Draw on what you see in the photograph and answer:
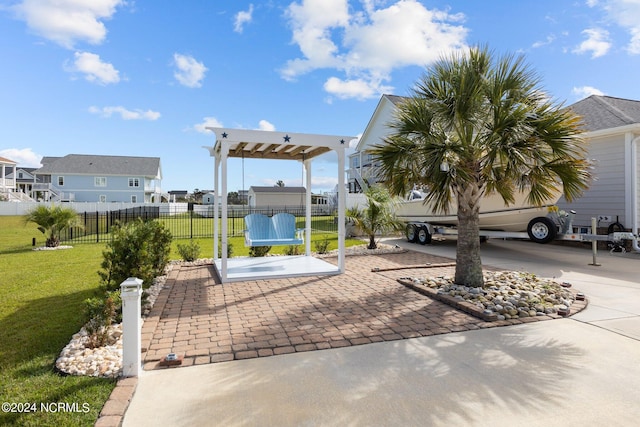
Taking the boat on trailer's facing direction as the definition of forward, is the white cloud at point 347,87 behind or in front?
behind

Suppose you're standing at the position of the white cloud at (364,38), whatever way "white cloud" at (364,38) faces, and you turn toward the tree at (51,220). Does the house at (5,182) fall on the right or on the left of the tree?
right

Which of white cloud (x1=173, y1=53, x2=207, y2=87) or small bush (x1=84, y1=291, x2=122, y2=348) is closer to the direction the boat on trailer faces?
the small bush
